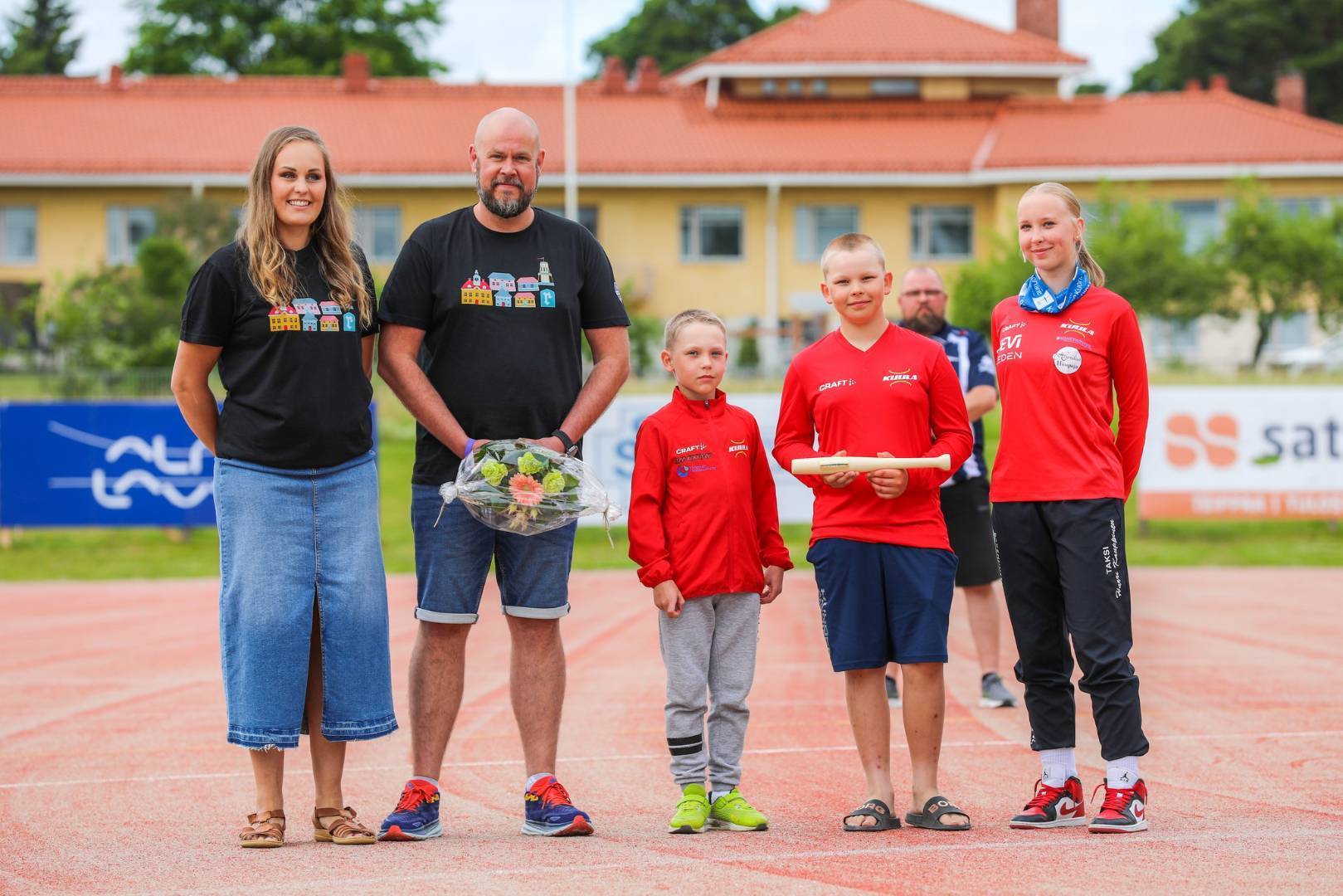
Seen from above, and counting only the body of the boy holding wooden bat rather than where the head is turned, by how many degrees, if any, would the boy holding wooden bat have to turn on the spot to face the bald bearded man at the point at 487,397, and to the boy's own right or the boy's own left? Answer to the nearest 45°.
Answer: approximately 90° to the boy's own right

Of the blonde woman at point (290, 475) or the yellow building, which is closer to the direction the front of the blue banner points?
the blonde woman

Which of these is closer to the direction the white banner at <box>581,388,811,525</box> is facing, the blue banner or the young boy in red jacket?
the young boy in red jacket

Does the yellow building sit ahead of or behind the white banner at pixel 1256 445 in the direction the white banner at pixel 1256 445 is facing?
behind

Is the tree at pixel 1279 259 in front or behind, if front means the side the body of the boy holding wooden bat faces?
behind

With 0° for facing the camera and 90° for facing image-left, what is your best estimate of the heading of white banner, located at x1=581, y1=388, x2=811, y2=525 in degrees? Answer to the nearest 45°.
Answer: approximately 0°

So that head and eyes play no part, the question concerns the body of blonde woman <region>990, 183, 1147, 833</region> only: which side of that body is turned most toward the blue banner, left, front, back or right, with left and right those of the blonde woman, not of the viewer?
right

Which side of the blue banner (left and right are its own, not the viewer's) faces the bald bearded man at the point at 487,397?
front

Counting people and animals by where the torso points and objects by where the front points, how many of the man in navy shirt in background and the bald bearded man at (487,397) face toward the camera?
2

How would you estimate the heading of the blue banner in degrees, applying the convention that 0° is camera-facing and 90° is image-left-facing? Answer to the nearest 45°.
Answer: approximately 0°
